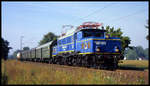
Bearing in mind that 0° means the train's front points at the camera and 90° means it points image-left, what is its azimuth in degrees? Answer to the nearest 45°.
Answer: approximately 315°
